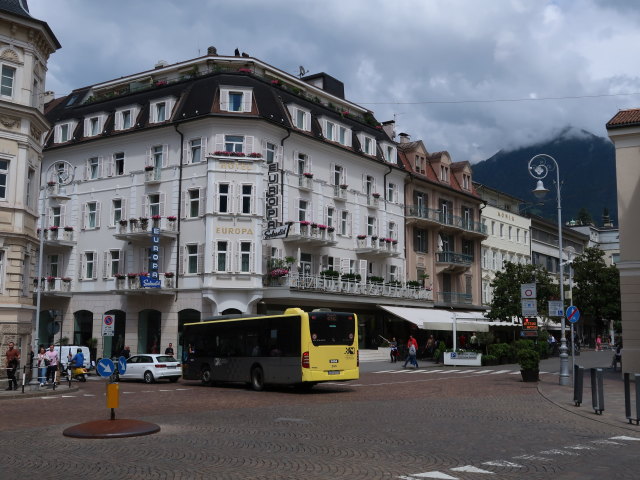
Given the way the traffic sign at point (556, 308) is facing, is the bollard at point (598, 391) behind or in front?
in front

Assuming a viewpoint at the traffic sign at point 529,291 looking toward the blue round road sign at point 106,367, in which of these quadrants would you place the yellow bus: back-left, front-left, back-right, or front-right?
front-right

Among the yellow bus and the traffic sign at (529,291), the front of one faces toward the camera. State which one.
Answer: the traffic sign

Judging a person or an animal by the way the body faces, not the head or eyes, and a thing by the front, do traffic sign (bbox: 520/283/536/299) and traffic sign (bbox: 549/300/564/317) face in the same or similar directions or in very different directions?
same or similar directions

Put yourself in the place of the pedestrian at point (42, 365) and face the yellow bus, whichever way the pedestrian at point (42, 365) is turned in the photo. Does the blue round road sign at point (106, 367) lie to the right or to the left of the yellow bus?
right

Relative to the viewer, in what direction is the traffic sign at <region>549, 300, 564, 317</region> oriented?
toward the camera

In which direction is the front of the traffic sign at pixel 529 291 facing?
toward the camera

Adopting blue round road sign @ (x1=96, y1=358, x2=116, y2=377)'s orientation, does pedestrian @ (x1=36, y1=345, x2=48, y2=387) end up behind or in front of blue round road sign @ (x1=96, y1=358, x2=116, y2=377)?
behind
